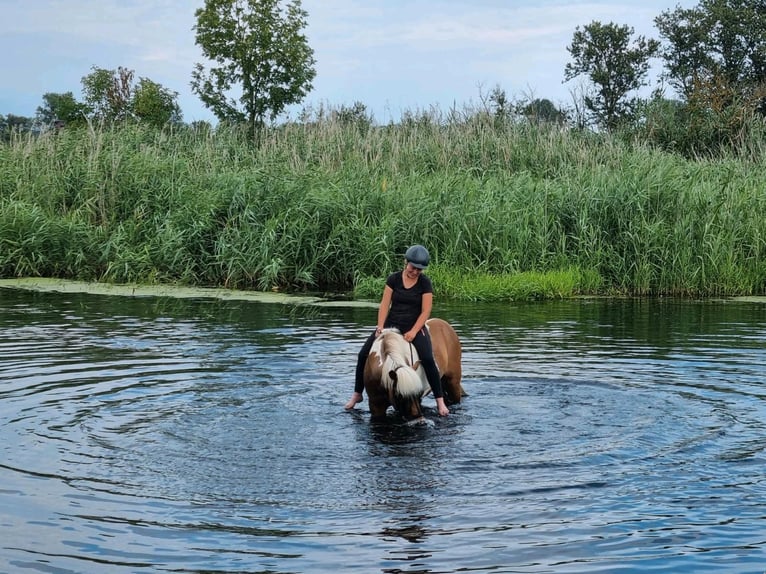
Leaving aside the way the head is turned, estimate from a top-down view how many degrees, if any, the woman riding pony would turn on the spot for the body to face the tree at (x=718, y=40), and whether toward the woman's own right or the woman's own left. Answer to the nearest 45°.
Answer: approximately 180°

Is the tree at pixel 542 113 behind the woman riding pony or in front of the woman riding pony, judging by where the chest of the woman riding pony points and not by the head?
behind

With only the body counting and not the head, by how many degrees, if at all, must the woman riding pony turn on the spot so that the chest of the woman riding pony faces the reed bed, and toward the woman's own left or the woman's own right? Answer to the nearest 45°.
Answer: approximately 180°

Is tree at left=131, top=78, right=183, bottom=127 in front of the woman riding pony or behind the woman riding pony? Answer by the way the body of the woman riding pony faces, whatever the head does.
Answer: behind

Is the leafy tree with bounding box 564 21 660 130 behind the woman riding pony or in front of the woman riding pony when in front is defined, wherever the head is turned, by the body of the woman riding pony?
behind

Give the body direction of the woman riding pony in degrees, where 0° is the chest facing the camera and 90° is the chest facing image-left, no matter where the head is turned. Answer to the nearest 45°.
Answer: approximately 0°

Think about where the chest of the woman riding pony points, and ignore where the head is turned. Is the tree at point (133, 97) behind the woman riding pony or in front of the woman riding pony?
behind
